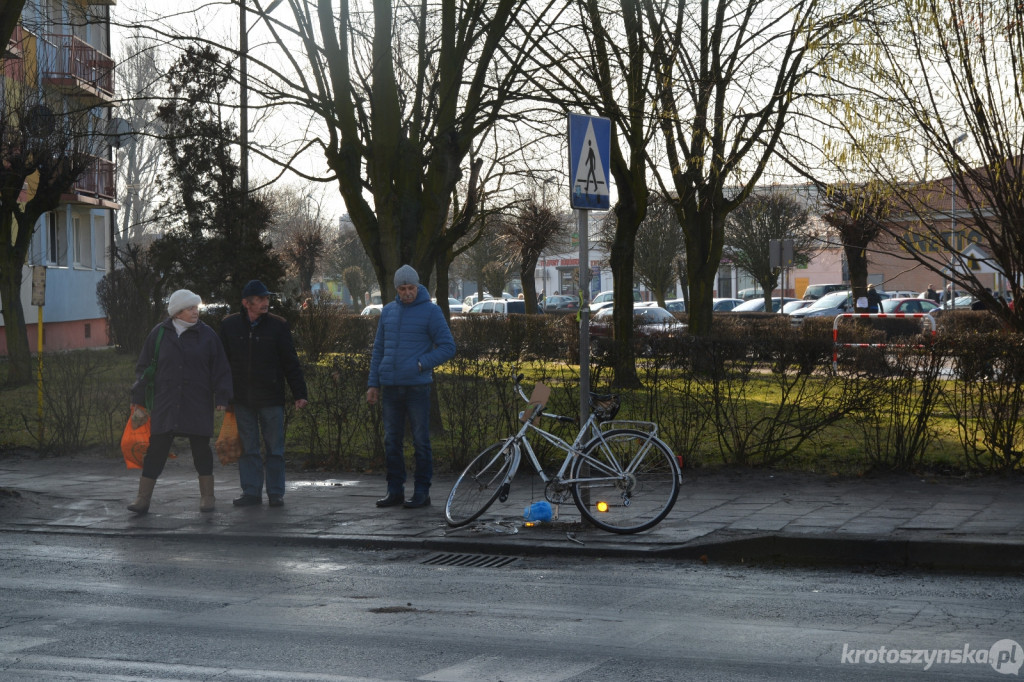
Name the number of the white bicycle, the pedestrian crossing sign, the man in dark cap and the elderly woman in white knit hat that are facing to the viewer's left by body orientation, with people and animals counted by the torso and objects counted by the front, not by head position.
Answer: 1

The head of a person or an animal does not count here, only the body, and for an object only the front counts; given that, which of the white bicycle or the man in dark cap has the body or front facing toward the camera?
the man in dark cap

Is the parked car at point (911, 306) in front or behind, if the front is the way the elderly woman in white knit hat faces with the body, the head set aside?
behind

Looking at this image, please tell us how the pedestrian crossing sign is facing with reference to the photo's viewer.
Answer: facing the viewer and to the right of the viewer

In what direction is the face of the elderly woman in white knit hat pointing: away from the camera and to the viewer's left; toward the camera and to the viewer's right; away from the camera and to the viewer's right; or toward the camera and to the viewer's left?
toward the camera and to the viewer's right

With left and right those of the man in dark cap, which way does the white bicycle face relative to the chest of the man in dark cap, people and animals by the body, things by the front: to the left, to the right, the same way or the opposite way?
to the right

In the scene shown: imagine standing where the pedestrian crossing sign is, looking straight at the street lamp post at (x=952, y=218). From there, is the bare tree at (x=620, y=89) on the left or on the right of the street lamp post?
left

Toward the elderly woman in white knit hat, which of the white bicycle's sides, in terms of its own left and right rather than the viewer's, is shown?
front

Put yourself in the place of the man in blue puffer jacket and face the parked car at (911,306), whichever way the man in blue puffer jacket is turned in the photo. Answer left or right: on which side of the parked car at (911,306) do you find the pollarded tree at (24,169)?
left

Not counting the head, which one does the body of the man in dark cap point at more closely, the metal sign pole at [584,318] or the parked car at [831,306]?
the metal sign pole

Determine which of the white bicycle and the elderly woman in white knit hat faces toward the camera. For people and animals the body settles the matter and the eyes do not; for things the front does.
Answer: the elderly woman in white knit hat

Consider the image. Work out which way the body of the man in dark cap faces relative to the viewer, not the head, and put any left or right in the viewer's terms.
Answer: facing the viewer

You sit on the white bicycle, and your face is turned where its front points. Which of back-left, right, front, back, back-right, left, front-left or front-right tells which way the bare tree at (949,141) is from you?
back-right

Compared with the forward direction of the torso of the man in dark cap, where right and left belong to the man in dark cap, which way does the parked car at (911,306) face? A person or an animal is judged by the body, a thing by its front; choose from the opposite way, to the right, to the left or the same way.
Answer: to the right

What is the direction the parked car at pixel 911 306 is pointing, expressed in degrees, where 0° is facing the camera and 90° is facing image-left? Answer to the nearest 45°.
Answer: approximately 45°

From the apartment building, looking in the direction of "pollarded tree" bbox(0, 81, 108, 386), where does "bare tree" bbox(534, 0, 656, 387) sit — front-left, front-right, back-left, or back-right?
front-left

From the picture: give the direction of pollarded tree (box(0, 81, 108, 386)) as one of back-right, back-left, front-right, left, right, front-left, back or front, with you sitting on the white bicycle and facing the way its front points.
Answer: front-right

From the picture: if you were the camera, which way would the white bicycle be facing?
facing to the left of the viewer

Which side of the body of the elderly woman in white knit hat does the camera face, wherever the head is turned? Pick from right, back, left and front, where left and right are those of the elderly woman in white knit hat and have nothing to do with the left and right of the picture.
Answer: front
